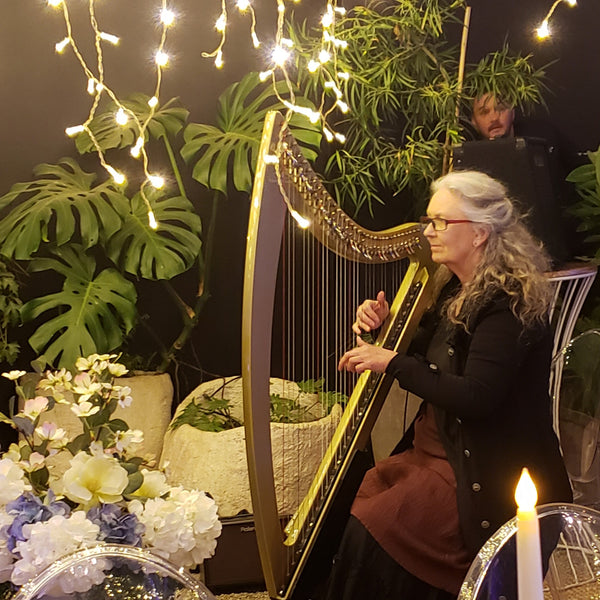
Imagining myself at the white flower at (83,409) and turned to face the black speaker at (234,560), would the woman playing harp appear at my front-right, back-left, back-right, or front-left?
front-right

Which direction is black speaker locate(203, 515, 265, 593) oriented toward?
toward the camera

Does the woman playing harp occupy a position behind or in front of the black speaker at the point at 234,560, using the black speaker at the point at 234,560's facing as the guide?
in front

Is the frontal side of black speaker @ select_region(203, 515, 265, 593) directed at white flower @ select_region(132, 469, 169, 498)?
yes

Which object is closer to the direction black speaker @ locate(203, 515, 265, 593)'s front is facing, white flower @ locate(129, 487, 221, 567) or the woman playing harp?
the white flower

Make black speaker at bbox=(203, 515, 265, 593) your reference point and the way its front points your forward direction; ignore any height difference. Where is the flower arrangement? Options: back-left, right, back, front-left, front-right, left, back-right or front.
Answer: front

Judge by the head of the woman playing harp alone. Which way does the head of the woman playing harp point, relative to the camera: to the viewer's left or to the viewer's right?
to the viewer's left

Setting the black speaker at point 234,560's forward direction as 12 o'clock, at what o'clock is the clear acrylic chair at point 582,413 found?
The clear acrylic chair is roughly at 10 o'clock from the black speaker.

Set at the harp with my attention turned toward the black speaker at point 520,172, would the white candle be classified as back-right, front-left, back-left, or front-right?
back-right

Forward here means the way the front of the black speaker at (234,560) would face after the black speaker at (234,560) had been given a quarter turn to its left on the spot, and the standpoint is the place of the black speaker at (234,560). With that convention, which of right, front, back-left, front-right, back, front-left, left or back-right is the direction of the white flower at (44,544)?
right
